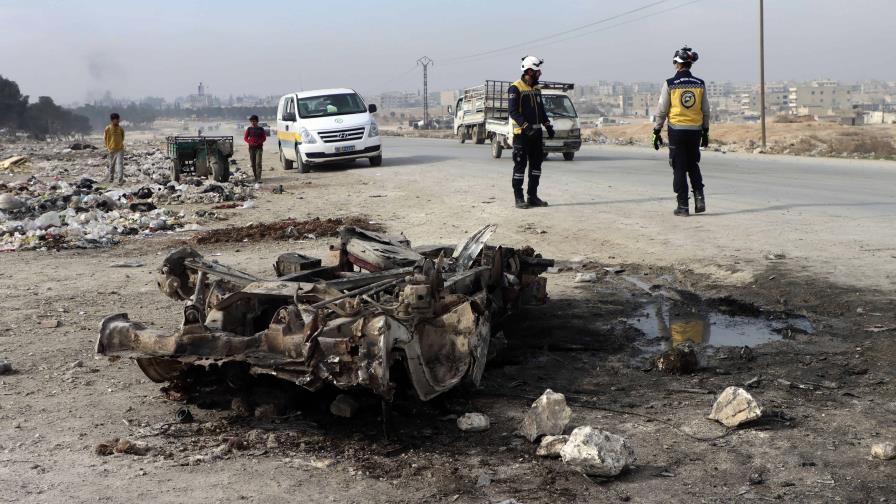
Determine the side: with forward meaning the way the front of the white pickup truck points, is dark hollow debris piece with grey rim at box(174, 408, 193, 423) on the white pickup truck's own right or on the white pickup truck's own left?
on the white pickup truck's own right

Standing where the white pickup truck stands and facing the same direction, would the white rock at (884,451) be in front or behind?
in front

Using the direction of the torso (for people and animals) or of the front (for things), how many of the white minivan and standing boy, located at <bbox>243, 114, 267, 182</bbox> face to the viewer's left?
0

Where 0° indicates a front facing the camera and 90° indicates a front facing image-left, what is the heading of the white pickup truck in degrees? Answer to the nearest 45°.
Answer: approximately 315°

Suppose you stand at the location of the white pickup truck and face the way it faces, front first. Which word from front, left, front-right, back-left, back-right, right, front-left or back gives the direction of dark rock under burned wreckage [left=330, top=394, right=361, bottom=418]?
front-right

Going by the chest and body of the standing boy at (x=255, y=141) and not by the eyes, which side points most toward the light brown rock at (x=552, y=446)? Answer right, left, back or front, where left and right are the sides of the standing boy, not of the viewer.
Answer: front

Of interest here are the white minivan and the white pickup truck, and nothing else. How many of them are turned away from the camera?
0

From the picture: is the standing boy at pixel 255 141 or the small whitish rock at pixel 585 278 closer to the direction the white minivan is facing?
the small whitish rock

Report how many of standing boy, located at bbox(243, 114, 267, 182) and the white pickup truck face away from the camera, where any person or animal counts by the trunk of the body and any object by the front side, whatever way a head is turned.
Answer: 0

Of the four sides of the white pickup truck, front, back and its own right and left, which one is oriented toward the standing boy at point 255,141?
right
